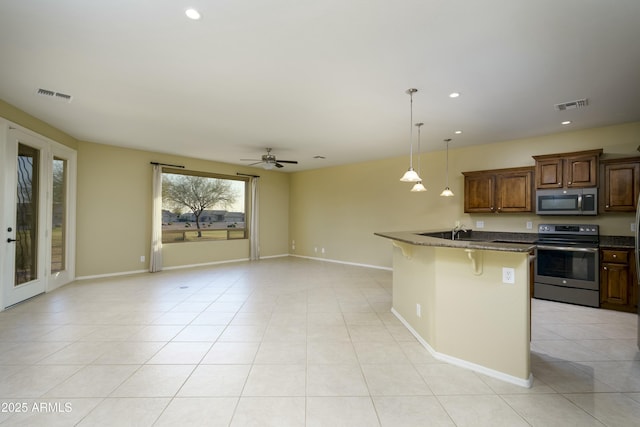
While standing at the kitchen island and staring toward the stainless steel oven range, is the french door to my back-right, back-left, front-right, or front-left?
back-left

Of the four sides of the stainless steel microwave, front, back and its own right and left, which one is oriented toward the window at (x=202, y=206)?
right

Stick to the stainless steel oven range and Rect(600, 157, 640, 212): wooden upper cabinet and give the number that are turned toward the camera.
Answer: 2

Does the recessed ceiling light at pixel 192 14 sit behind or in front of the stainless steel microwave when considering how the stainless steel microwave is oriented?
in front

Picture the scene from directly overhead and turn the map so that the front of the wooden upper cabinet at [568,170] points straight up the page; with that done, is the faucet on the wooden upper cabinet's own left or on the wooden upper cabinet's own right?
on the wooden upper cabinet's own right

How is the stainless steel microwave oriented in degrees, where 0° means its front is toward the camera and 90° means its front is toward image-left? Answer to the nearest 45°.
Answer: approximately 0°

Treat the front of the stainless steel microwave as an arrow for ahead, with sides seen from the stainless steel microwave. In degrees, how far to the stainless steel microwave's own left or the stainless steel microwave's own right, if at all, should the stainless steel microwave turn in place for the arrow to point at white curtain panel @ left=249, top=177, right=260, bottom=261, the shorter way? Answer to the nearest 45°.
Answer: approximately 90° to the stainless steel microwave's own right

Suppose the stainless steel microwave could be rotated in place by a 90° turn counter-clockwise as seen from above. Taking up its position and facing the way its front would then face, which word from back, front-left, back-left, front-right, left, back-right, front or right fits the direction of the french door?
back-right

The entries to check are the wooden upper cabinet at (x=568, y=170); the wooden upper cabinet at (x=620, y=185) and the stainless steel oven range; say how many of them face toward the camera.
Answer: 3

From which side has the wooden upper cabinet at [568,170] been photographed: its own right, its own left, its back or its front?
front
